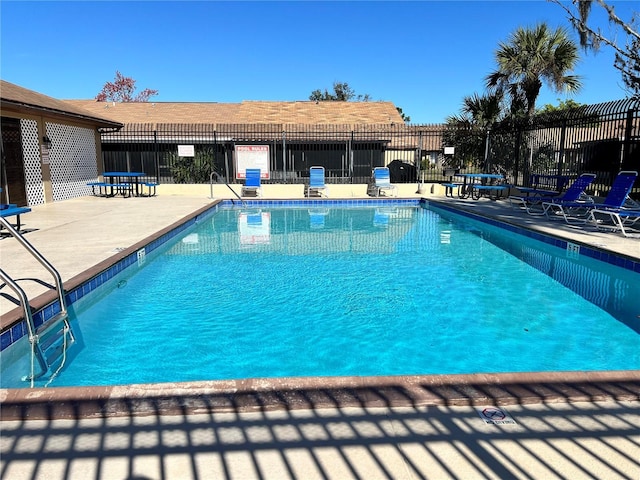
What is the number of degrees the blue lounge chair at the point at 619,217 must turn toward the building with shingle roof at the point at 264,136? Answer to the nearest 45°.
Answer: approximately 45° to its right

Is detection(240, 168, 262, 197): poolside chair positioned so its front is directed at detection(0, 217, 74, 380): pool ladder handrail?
yes

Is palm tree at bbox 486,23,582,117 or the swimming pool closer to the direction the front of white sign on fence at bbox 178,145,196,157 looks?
the swimming pool

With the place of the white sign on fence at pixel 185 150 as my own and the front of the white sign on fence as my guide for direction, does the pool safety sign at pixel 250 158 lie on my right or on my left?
on my left

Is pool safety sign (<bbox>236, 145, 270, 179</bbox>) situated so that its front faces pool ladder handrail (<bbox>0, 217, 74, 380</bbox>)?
yes

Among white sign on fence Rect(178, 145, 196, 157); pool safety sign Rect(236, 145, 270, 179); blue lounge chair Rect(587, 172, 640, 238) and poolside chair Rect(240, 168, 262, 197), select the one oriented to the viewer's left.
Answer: the blue lounge chair

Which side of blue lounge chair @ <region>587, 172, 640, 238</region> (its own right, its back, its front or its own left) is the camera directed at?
left

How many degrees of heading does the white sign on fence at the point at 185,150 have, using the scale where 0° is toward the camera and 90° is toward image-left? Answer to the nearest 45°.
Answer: approximately 0°

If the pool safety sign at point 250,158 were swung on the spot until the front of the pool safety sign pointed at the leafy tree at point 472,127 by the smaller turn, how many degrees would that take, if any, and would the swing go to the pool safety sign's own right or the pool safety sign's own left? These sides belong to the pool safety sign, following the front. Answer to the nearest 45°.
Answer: approximately 90° to the pool safety sign's own left
